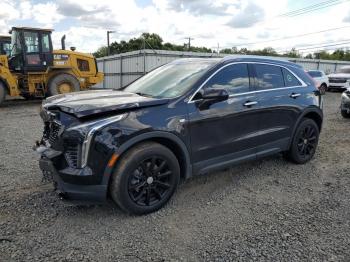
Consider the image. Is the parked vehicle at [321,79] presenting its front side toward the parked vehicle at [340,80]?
no

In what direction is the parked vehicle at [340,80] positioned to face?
toward the camera

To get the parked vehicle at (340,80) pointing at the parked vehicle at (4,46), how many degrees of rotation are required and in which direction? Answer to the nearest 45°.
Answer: approximately 45° to its right

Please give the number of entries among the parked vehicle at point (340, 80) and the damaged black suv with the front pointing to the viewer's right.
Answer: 0

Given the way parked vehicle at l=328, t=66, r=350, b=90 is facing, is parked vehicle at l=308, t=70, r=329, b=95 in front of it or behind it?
in front

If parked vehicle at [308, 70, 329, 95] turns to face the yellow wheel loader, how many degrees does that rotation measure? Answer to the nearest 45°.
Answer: approximately 90° to its right

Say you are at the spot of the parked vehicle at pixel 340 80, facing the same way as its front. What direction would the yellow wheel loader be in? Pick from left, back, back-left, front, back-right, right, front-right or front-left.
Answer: front-right

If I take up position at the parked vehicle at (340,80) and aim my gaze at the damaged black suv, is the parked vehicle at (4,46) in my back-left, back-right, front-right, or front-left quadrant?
front-right

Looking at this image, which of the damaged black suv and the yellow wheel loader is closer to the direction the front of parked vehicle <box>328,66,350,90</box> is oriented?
the damaged black suv

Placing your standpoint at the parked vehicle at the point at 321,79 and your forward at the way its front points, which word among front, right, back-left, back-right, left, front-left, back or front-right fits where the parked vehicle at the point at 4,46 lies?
right

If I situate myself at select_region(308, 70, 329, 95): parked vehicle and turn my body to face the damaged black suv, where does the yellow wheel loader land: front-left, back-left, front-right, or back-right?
front-right

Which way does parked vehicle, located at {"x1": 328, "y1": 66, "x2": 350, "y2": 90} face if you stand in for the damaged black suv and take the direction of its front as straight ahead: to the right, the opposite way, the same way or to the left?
the same way

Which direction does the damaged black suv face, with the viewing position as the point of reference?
facing the viewer and to the left of the viewer

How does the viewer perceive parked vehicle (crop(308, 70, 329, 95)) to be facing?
facing the viewer and to the right of the viewer

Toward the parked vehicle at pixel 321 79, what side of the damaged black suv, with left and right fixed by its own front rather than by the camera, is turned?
back

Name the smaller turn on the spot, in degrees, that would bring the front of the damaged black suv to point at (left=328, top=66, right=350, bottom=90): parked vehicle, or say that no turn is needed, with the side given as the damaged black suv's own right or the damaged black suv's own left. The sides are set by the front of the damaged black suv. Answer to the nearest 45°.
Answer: approximately 180°

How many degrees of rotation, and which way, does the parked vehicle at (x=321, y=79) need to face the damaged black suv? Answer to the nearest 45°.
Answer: approximately 45° to its right
